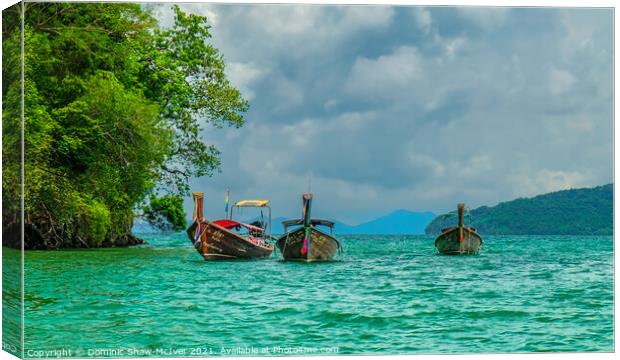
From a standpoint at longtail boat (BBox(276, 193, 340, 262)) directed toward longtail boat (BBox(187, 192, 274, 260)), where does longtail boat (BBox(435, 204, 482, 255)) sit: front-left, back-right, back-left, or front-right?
back-right

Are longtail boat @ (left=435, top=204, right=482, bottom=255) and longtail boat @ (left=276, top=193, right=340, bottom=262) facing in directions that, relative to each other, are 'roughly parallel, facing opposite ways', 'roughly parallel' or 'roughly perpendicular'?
roughly parallel

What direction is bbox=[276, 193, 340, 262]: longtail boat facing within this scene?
toward the camera

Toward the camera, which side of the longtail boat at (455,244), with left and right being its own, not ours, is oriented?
front

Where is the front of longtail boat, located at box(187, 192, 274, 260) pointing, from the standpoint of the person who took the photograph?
facing the viewer and to the left of the viewer

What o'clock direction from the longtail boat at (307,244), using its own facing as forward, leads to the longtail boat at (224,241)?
the longtail boat at (224,241) is roughly at 4 o'clock from the longtail boat at (307,244).

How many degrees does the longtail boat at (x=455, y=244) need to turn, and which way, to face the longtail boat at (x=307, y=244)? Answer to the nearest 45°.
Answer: approximately 90° to its right

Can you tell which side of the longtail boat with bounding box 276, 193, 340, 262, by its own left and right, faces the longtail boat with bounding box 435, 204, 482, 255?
left

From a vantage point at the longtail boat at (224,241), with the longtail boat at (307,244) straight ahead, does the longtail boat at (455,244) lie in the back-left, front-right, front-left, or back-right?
front-left

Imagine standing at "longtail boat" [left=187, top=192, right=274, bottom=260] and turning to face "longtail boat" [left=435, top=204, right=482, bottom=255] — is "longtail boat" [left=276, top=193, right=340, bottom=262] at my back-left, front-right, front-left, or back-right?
front-right
